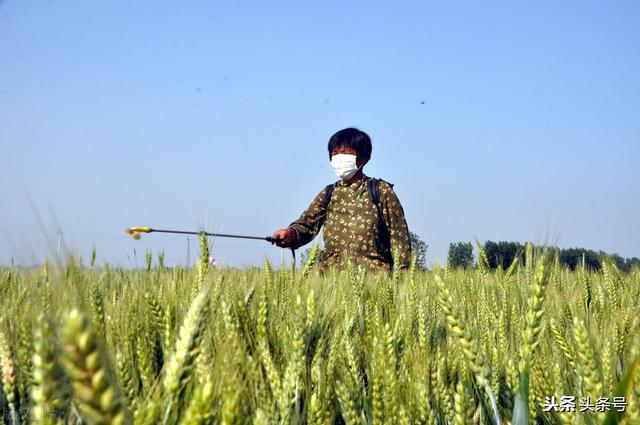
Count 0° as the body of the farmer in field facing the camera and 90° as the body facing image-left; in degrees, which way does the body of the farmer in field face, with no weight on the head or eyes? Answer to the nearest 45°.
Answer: approximately 45°
